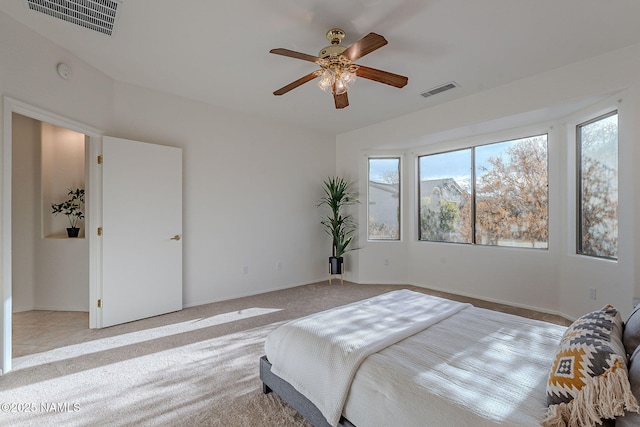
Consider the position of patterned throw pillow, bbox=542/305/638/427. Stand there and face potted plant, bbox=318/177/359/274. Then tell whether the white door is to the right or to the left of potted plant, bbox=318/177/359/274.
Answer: left

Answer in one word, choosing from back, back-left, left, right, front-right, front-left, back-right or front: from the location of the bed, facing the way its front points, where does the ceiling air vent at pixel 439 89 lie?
front-right

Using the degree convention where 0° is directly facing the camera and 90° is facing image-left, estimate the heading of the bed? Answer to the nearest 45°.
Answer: approximately 135°

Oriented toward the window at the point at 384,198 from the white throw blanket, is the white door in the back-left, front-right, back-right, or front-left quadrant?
front-left

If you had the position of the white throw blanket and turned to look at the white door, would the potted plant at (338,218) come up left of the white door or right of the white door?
right

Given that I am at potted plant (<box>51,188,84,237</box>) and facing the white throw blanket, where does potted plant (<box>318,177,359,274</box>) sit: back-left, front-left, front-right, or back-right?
front-left

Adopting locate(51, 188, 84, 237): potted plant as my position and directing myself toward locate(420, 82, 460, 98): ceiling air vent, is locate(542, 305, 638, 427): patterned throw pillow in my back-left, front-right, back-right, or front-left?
front-right

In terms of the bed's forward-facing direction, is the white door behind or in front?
in front

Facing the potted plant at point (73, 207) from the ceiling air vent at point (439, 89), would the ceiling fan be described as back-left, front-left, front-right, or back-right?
front-left
